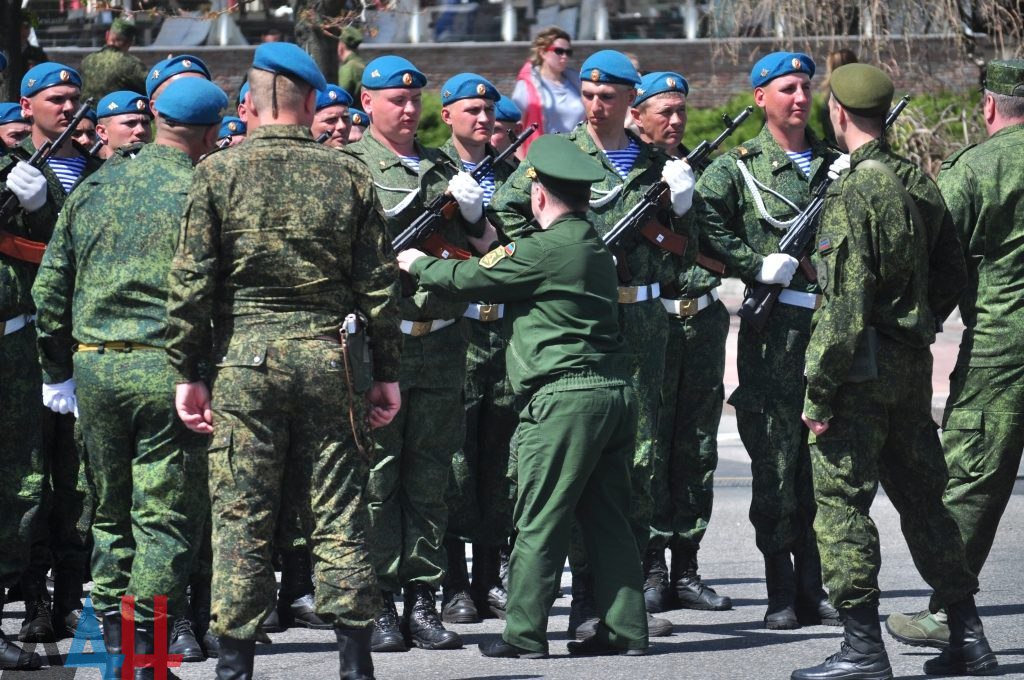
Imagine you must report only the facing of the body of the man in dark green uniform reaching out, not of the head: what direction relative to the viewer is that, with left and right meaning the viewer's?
facing away from the viewer and to the left of the viewer

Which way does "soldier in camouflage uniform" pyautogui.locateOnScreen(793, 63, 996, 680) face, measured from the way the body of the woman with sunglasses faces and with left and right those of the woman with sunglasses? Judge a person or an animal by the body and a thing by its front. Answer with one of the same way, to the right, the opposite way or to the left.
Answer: the opposite way

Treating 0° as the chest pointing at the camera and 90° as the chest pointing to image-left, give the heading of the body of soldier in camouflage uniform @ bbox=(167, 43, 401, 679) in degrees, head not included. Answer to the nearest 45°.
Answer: approximately 180°

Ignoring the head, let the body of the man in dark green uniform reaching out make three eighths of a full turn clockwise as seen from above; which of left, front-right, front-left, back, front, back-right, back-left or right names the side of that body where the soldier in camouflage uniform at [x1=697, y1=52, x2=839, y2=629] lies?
front-left

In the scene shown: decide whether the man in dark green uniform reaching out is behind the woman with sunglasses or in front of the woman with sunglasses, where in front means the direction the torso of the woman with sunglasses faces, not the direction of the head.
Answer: in front

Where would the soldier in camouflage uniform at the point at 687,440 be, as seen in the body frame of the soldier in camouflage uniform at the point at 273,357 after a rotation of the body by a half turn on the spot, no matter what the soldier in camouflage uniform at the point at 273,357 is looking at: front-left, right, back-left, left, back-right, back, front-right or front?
back-left

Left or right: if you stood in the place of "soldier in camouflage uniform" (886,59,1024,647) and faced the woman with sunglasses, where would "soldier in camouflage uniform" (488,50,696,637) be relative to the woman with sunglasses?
left

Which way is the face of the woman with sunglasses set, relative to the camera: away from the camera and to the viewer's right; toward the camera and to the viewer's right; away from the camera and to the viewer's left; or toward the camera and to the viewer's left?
toward the camera and to the viewer's right

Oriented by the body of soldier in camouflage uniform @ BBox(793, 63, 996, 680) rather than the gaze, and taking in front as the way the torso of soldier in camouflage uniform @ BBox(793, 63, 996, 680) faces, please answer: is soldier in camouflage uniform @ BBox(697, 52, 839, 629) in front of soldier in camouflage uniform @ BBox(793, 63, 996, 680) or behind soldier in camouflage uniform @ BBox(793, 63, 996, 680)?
in front

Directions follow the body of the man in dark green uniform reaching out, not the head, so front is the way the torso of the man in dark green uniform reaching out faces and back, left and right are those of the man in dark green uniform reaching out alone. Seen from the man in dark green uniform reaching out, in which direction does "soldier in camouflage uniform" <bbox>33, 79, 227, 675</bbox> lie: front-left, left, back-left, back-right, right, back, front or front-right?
front-left

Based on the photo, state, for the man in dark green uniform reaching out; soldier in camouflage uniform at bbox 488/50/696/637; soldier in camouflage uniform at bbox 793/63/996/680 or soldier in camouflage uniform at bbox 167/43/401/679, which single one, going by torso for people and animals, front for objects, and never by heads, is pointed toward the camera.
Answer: soldier in camouflage uniform at bbox 488/50/696/637

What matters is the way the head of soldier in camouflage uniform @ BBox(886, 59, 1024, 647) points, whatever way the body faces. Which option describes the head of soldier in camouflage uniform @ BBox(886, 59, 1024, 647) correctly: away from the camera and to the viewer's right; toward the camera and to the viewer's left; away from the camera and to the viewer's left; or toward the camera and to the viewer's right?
away from the camera and to the viewer's left

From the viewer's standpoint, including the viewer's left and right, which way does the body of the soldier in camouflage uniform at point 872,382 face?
facing away from the viewer and to the left of the viewer
